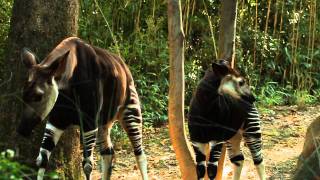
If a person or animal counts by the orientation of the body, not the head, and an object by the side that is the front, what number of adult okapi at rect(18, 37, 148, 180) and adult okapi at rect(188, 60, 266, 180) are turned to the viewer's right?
0

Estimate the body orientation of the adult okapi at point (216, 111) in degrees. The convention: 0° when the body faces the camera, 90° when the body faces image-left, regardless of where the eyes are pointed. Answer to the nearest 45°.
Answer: approximately 45°

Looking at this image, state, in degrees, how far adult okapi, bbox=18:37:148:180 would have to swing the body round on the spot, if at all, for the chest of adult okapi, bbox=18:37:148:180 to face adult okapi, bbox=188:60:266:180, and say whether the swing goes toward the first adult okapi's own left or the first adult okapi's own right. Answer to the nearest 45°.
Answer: approximately 135° to the first adult okapi's own left

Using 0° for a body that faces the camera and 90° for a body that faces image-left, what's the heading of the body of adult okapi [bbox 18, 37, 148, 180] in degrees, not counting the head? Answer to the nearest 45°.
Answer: approximately 45°
